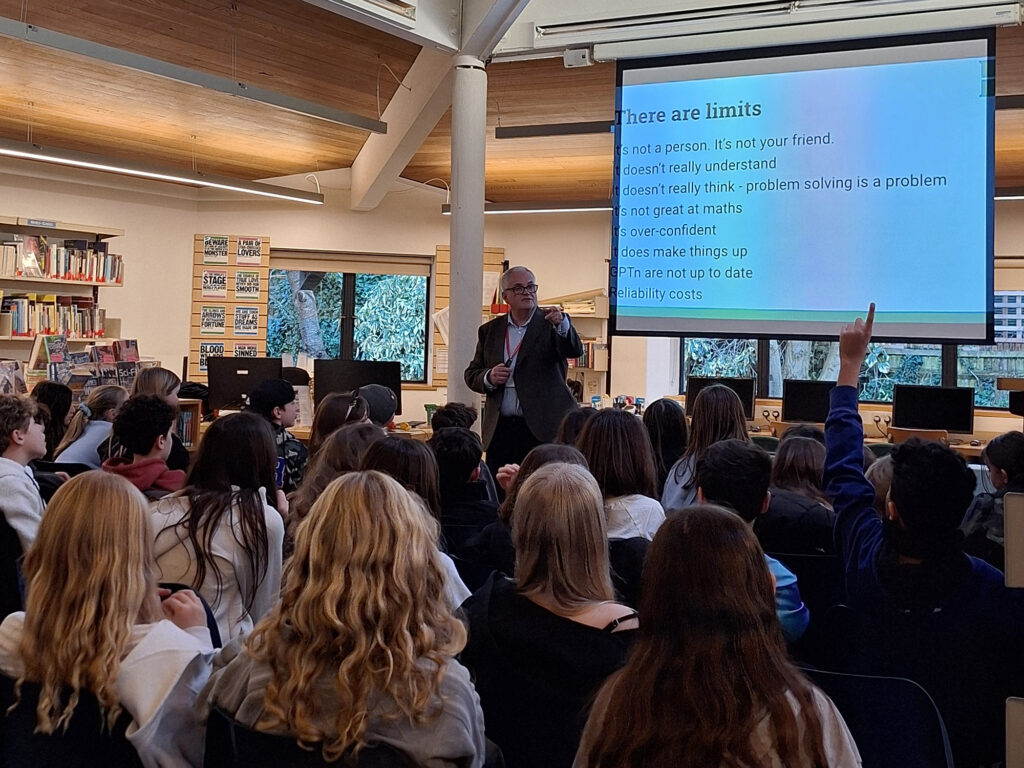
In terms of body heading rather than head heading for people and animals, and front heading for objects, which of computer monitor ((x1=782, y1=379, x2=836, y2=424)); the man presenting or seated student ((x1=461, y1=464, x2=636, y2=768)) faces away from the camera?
the seated student

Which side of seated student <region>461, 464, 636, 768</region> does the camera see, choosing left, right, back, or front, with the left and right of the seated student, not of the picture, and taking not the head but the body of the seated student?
back

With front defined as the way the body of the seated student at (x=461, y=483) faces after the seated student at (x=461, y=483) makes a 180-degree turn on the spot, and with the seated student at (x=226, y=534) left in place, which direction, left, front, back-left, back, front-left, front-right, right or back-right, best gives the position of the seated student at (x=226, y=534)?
front-right

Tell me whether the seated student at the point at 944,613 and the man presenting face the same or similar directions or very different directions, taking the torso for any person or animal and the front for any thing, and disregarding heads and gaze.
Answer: very different directions

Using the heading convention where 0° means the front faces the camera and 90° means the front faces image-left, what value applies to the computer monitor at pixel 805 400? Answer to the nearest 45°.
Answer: approximately 0°

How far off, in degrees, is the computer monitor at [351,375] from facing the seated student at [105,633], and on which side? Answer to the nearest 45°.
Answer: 0° — it already faces them

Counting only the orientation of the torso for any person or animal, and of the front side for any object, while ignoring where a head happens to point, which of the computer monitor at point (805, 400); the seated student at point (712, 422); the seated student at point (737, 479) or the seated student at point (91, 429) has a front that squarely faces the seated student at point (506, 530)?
the computer monitor

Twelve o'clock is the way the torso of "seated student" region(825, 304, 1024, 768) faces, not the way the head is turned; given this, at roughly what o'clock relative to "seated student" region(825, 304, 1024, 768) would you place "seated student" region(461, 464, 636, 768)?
"seated student" region(461, 464, 636, 768) is roughly at 8 o'clock from "seated student" region(825, 304, 1024, 768).

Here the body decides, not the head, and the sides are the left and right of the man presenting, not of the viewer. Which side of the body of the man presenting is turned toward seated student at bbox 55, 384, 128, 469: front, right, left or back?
right

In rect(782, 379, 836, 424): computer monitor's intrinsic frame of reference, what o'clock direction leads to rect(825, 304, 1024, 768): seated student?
The seated student is roughly at 12 o'clock from the computer monitor.

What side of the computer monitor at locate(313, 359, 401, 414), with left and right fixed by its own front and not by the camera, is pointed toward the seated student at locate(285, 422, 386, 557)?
front

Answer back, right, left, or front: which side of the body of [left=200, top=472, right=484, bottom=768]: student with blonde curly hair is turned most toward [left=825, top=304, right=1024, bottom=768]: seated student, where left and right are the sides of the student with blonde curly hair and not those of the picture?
right

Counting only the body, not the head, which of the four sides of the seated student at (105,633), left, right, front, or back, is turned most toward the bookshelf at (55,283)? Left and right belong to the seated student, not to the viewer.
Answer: front

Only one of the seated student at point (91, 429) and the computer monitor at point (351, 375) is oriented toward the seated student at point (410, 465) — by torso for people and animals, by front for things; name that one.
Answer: the computer monitor

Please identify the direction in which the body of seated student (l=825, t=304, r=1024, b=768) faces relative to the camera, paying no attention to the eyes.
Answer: away from the camera
